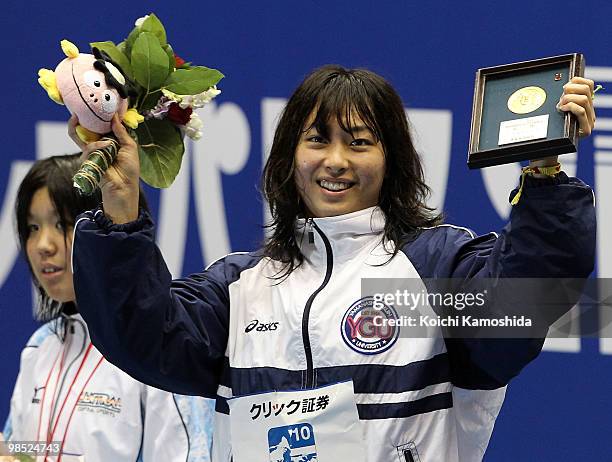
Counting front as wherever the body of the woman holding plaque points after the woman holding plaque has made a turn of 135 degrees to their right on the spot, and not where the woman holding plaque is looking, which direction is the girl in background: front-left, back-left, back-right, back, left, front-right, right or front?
front

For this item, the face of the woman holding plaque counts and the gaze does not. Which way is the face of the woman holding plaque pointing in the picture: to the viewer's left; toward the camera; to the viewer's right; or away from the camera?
toward the camera

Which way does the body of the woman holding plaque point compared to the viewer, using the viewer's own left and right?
facing the viewer
